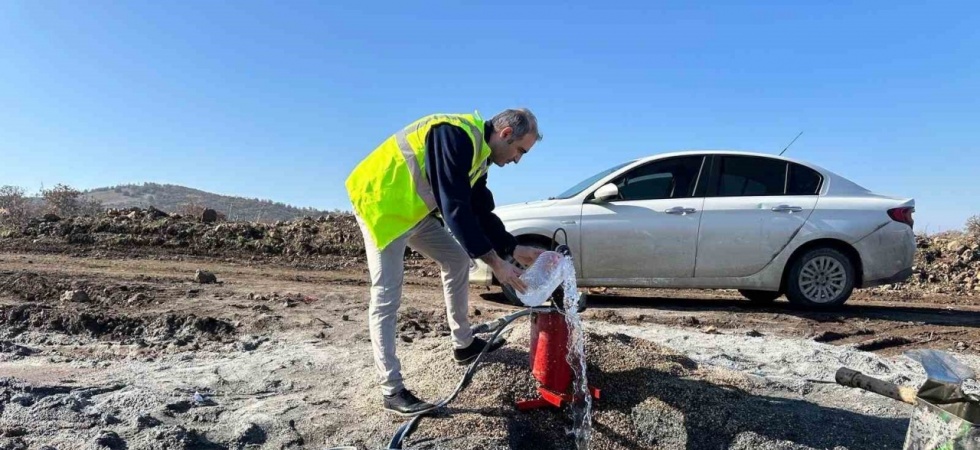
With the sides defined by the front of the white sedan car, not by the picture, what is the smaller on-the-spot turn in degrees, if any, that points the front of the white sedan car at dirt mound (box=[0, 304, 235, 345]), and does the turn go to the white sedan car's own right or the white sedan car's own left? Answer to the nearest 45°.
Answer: approximately 45° to the white sedan car's own left

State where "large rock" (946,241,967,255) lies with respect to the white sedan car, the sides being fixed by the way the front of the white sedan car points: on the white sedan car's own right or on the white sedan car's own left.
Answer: on the white sedan car's own right

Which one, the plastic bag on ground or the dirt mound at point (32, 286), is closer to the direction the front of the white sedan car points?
the dirt mound

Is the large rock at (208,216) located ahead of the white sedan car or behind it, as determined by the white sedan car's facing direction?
ahead

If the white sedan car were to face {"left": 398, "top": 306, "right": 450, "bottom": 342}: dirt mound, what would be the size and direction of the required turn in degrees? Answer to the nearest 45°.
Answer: approximately 45° to its left

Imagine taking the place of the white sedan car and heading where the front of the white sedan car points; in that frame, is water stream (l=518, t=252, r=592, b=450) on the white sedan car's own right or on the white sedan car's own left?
on the white sedan car's own left

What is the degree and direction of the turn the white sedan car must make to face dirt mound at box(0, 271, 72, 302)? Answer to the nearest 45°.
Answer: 0° — it already faces it

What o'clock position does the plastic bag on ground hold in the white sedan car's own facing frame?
The plastic bag on ground is roughly at 9 o'clock from the white sedan car.

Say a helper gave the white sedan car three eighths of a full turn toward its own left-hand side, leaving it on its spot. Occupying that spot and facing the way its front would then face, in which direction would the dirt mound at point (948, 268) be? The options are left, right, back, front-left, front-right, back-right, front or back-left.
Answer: left

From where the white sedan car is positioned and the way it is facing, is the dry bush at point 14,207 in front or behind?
in front

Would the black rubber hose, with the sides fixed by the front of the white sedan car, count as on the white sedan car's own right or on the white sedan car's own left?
on the white sedan car's own left

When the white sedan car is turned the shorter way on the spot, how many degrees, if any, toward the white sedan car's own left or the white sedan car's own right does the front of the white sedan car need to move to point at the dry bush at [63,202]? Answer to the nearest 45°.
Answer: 0° — it already faces it

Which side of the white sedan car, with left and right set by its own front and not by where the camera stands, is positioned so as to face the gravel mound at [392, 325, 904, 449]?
left

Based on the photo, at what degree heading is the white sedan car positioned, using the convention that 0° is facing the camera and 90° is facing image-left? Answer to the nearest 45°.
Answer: approximately 90°
